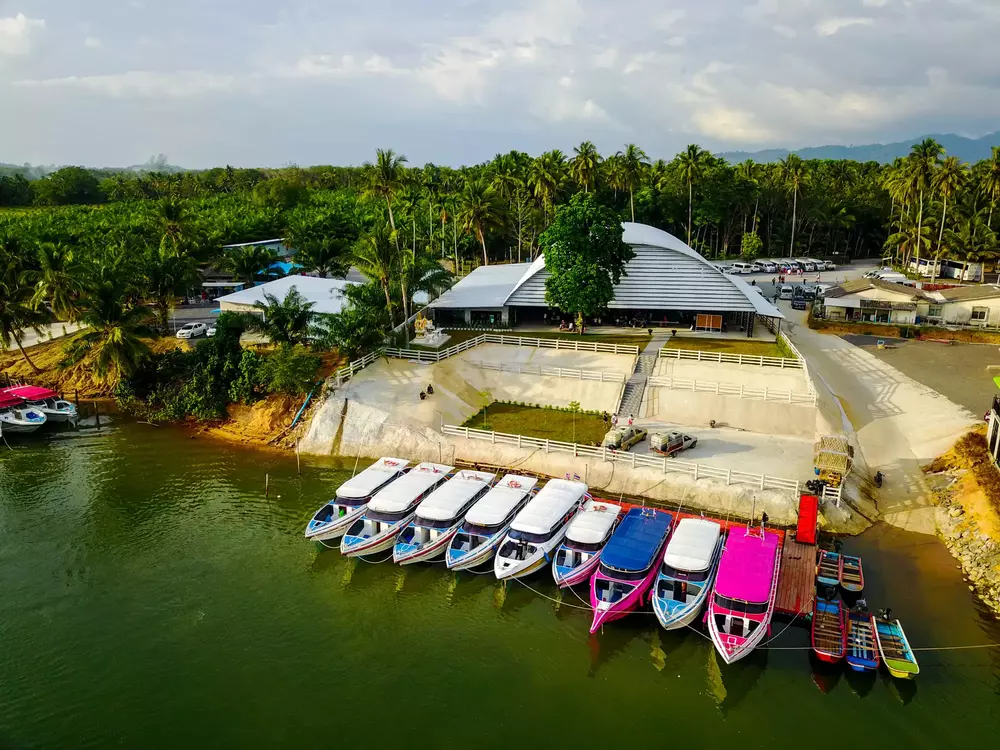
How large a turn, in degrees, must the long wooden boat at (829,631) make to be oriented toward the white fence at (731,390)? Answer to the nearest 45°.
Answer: approximately 180°

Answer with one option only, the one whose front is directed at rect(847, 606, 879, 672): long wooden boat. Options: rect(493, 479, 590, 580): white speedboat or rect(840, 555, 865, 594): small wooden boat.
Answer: rect(840, 555, 865, 594): small wooden boat

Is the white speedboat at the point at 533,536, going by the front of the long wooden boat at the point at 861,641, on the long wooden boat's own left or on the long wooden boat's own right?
on the long wooden boat's own right

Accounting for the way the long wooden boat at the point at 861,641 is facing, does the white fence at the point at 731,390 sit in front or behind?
behind

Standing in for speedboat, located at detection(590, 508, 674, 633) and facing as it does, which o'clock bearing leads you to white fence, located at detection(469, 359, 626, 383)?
The white fence is roughly at 4 o'clock from the speedboat.

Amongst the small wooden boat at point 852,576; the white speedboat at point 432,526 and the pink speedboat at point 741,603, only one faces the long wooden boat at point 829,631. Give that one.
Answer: the small wooden boat at point 852,576

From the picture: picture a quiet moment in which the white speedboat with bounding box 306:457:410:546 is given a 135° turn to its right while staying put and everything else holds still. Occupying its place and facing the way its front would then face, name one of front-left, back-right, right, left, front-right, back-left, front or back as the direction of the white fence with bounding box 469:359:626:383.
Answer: front-right

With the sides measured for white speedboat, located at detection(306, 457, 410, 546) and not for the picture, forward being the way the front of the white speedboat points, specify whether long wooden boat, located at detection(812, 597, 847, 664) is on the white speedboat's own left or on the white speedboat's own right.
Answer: on the white speedboat's own left

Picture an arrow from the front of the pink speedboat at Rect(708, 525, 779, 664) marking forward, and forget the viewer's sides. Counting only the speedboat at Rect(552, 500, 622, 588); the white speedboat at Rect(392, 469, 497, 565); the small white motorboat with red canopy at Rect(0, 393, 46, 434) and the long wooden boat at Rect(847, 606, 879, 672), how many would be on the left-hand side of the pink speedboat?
1

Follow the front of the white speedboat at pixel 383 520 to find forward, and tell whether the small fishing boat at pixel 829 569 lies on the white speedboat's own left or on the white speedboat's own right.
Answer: on the white speedboat's own left

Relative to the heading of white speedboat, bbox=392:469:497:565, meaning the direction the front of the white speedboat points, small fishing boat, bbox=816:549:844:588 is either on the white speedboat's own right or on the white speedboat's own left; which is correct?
on the white speedboat's own left

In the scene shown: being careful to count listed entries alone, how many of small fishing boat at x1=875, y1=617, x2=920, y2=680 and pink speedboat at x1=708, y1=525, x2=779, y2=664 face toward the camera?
2

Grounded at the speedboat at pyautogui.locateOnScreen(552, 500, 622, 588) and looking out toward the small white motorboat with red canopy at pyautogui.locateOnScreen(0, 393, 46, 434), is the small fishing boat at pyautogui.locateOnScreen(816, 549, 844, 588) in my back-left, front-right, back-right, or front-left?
back-right

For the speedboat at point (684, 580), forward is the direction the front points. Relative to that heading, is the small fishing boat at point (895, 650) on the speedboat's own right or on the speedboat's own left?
on the speedboat's own left
